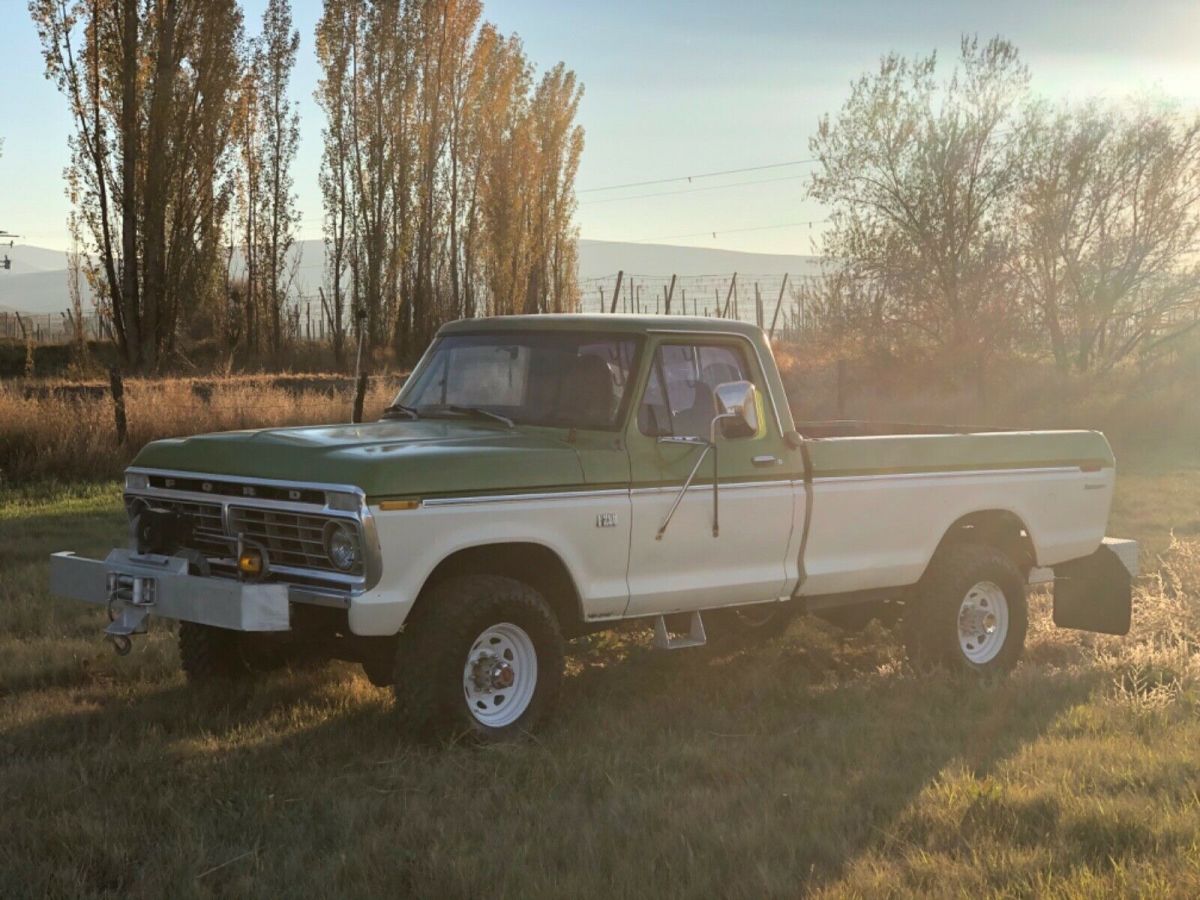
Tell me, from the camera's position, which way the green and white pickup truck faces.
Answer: facing the viewer and to the left of the viewer

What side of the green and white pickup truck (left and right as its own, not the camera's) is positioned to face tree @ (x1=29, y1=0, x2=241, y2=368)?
right

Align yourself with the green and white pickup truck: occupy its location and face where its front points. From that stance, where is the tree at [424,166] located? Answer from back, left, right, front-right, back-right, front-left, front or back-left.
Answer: back-right

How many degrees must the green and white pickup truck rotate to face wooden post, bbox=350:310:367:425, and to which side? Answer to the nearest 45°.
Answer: approximately 135° to its right

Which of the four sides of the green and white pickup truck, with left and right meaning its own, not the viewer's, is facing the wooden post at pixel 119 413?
right
